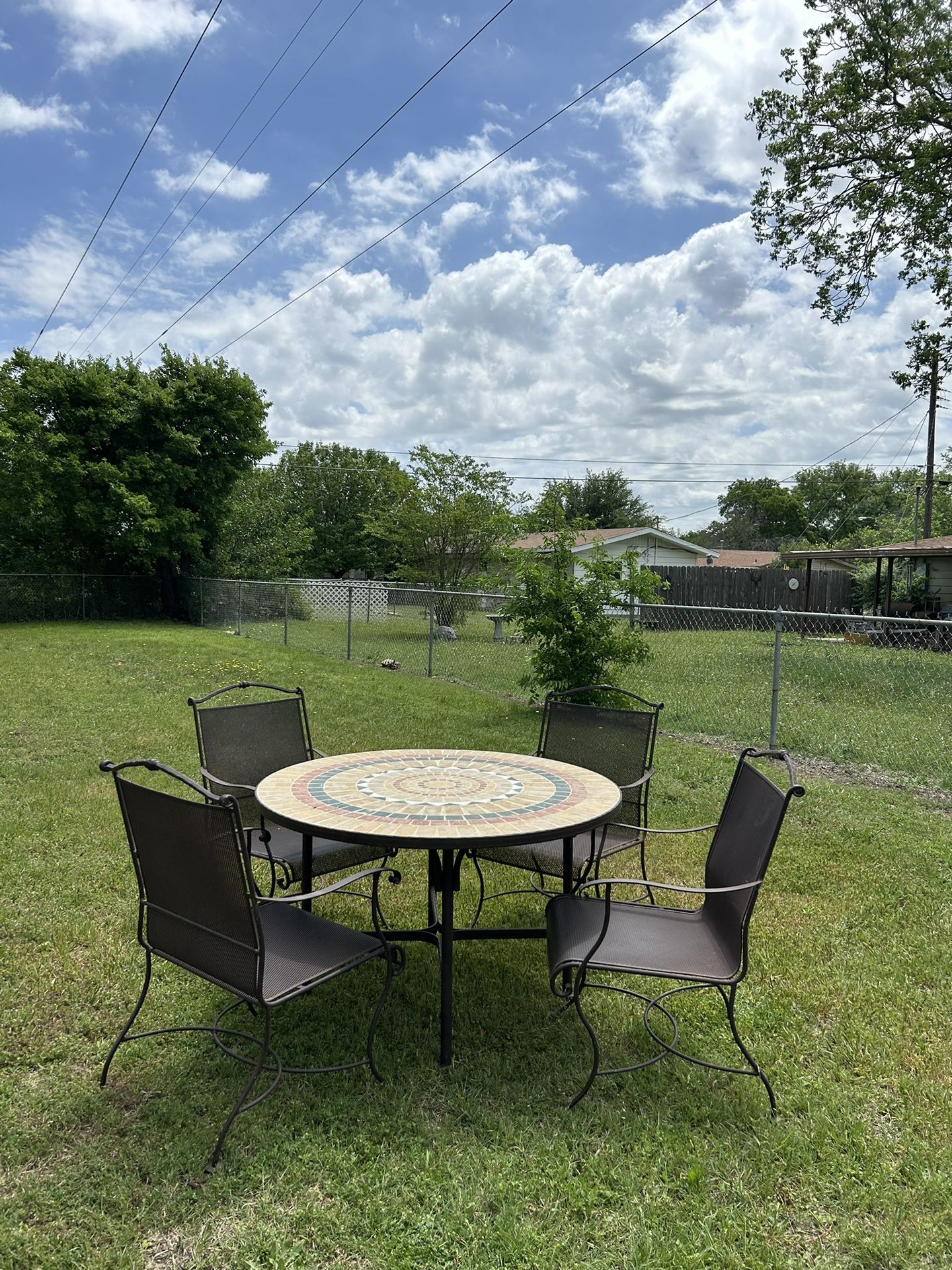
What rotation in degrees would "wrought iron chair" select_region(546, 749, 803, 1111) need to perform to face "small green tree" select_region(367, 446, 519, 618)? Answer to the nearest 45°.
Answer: approximately 90° to its right

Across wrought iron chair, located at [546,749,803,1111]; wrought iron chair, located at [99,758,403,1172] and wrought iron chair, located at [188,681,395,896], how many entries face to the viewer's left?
1

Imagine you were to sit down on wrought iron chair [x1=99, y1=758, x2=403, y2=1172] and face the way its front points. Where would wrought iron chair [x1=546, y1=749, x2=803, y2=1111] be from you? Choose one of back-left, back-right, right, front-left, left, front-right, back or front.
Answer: front-right

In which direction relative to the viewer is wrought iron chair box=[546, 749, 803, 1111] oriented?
to the viewer's left

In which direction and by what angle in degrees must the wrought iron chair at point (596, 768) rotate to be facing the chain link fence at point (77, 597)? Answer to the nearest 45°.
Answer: approximately 90° to its right

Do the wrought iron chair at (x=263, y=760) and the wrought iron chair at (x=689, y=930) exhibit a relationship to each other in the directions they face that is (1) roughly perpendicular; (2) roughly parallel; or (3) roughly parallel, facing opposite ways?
roughly parallel, facing opposite ways

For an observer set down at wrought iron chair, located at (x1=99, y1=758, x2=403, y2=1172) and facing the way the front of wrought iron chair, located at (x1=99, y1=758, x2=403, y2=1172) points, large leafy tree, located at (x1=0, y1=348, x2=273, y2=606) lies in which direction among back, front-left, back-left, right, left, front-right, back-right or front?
front-left

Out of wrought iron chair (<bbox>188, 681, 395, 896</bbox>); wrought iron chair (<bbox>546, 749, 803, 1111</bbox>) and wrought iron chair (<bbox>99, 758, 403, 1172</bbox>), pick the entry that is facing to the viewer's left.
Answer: wrought iron chair (<bbox>546, 749, 803, 1111</bbox>)

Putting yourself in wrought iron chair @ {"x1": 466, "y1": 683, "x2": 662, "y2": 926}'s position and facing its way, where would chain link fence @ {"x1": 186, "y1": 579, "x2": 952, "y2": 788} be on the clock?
The chain link fence is roughly at 5 o'clock from the wrought iron chair.

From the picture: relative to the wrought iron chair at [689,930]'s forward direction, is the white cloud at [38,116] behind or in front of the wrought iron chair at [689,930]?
in front

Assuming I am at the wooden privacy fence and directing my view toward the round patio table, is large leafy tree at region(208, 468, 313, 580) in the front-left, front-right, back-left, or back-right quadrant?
front-right

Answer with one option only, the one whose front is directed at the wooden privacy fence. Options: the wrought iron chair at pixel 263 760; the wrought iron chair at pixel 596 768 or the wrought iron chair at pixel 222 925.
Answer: the wrought iron chair at pixel 222 925

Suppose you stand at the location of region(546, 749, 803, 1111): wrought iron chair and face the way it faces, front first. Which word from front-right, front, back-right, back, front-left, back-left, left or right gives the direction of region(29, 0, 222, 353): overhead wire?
front-right

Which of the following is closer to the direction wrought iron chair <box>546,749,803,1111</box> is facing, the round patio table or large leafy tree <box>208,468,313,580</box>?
the round patio table

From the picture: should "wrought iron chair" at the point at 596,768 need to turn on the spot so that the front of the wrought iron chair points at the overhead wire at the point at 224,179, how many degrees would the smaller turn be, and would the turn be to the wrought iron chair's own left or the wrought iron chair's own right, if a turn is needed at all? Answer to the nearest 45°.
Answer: approximately 90° to the wrought iron chair's own right

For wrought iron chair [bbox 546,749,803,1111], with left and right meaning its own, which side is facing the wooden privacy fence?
right

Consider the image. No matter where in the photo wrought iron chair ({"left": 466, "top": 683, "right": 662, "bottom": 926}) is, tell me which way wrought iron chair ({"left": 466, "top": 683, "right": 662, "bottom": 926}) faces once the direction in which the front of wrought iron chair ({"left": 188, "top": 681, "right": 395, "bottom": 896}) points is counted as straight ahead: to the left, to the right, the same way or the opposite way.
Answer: to the right

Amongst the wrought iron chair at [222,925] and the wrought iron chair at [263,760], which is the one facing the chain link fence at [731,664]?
the wrought iron chair at [222,925]

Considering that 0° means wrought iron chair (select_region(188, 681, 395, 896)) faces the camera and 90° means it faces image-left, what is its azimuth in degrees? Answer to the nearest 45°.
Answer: approximately 315°

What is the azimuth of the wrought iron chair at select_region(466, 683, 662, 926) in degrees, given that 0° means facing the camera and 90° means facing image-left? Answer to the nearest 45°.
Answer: approximately 45°
